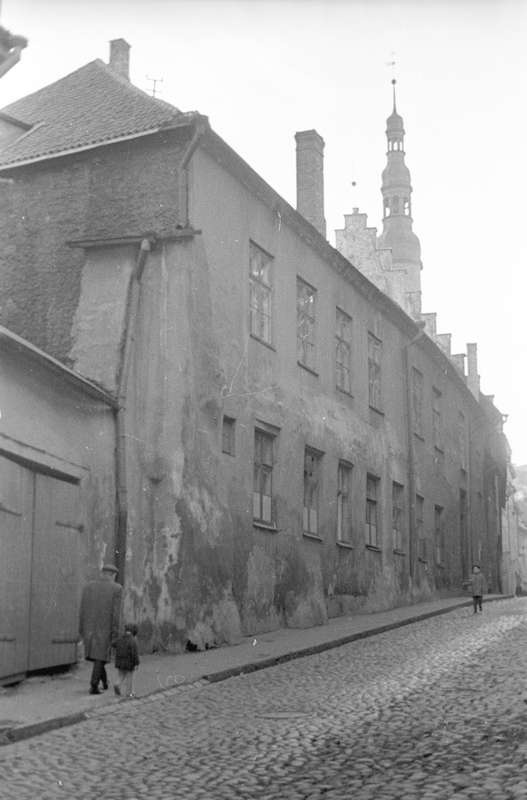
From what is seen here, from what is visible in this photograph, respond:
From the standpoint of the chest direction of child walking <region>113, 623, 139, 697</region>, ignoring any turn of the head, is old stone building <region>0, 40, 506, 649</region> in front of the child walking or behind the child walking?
in front

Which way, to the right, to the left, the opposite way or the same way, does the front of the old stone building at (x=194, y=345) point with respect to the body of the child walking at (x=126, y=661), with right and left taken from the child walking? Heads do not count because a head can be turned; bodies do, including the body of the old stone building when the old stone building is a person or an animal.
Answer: to the right

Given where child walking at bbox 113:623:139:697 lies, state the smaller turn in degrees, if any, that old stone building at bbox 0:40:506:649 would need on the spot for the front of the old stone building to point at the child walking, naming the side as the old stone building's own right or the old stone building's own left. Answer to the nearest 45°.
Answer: approximately 45° to the old stone building's own right

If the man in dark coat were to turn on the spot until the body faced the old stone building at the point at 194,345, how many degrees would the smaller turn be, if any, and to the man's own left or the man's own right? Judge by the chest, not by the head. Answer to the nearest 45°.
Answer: approximately 45° to the man's own left

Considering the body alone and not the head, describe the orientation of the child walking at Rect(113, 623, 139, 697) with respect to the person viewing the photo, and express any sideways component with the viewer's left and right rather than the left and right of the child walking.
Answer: facing away from the viewer and to the right of the viewer

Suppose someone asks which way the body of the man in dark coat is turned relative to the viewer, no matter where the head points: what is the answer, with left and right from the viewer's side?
facing away from the viewer and to the right of the viewer

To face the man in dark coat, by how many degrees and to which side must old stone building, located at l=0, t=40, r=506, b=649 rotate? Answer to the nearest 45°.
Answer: approximately 45° to its right

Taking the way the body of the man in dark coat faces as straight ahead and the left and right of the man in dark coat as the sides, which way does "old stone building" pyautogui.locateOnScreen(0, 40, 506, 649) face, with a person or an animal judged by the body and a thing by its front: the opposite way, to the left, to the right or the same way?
to the right

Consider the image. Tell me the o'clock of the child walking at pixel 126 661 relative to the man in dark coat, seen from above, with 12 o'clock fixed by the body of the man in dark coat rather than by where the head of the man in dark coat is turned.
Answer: The child walking is roughly at 4 o'clock from the man in dark coat.

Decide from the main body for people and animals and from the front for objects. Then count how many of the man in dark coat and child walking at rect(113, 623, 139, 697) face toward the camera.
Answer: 0

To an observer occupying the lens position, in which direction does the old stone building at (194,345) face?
facing the viewer and to the right of the viewer

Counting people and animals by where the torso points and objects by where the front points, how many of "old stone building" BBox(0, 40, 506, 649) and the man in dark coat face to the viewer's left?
0
